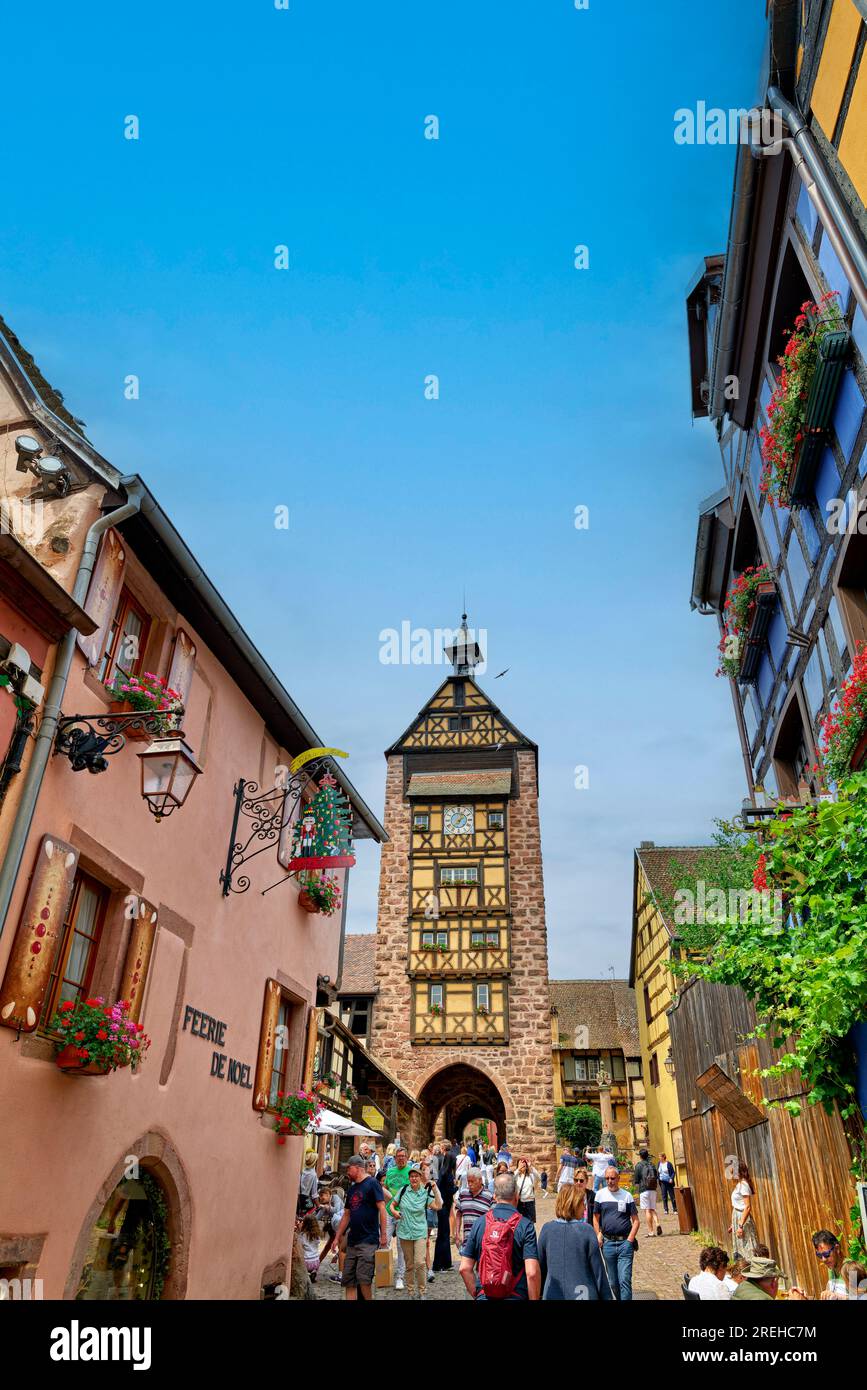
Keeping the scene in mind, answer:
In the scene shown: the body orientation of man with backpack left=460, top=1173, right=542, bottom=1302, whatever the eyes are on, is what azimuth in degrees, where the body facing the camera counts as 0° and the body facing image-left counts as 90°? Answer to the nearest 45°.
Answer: approximately 180°

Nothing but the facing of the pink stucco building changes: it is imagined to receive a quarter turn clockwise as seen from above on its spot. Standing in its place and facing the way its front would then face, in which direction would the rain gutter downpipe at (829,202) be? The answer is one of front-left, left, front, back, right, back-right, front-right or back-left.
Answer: left

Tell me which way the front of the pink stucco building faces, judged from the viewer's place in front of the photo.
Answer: facing the viewer and to the right of the viewer

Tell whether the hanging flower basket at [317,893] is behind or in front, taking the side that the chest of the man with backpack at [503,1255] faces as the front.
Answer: in front

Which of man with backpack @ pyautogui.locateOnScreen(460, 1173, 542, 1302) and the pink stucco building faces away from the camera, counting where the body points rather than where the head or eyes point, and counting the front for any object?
the man with backpack

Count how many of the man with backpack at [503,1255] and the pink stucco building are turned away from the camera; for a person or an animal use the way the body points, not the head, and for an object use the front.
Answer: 1

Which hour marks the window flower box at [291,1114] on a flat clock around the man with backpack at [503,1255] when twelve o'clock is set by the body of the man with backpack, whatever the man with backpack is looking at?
The window flower box is roughly at 11 o'clock from the man with backpack.

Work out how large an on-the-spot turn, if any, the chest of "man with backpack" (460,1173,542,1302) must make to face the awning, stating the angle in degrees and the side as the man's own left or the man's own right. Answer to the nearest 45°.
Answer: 0° — they already face it

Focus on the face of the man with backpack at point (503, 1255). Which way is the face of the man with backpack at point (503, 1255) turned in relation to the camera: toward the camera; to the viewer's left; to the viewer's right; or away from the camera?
away from the camera

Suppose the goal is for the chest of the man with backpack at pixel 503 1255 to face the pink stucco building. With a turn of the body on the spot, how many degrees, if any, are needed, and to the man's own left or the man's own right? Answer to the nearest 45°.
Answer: approximately 90° to the man's own left
